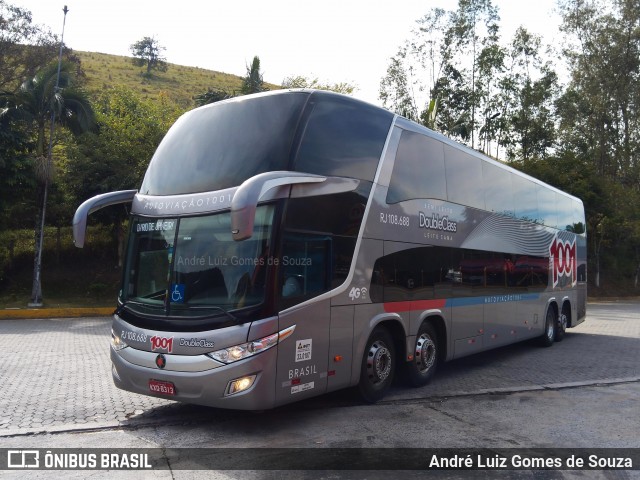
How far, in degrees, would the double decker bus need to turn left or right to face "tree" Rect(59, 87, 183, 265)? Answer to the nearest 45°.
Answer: approximately 90° to its right

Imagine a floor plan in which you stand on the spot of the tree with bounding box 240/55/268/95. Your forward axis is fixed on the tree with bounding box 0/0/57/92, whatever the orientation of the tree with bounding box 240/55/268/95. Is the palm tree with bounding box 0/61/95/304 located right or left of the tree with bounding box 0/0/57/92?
left

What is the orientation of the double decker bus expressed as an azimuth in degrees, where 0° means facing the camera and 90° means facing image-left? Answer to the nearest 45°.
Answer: approximately 45°

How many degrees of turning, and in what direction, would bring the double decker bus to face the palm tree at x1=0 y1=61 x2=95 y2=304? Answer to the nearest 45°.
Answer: approximately 90° to its right

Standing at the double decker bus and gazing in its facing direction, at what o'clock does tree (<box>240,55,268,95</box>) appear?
The tree is roughly at 4 o'clock from the double decker bus.

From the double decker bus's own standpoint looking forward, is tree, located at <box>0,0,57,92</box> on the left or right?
on its right
